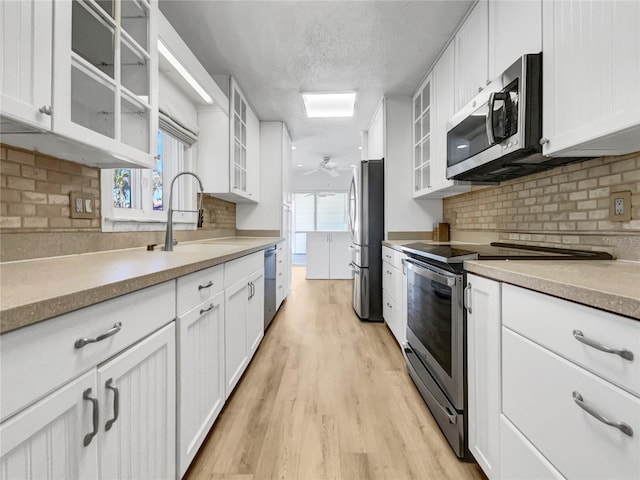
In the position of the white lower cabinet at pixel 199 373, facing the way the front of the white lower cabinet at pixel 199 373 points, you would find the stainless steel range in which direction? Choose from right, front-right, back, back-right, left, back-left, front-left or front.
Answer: front

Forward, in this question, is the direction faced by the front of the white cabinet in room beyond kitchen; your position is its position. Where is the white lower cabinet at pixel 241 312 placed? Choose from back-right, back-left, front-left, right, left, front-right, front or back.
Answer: front

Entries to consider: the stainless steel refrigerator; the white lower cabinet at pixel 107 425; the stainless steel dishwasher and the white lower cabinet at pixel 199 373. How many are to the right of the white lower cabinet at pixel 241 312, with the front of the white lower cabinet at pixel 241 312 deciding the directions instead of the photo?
2

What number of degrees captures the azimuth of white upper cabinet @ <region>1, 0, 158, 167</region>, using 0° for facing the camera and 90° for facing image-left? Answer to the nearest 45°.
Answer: approximately 315°

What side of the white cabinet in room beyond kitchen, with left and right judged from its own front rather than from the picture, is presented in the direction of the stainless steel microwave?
front

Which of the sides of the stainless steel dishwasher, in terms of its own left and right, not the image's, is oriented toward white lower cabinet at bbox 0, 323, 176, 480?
right

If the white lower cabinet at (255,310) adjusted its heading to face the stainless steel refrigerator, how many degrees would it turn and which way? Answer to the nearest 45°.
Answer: approximately 45° to its left

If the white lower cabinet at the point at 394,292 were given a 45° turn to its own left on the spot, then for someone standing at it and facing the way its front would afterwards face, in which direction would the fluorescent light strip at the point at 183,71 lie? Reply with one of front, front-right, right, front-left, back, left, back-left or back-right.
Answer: front

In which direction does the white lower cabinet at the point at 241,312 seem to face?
to the viewer's right

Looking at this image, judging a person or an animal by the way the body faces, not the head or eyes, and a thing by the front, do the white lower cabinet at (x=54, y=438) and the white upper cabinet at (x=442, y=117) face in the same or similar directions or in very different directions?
very different directions

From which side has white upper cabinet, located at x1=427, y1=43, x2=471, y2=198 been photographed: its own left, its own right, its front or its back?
left

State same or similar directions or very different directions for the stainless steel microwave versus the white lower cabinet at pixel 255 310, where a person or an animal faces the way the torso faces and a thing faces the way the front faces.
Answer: very different directions

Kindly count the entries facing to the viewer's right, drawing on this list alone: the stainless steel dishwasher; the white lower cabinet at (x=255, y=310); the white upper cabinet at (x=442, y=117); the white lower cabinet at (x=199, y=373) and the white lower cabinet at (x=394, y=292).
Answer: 3

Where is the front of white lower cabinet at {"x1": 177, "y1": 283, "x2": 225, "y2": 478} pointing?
to the viewer's right
